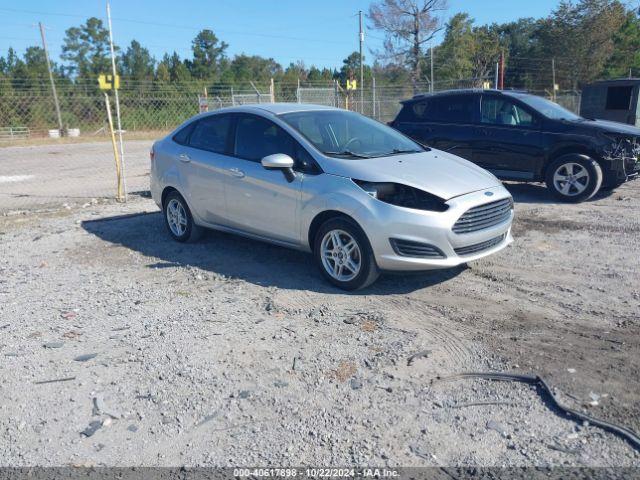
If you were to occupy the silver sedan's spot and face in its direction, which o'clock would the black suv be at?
The black suv is roughly at 9 o'clock from the silver sedan.

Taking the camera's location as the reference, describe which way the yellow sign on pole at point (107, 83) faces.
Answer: facing the viewer

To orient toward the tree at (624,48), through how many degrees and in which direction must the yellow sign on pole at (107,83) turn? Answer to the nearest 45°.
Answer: approximately 135° to its left

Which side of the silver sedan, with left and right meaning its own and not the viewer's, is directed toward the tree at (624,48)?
left

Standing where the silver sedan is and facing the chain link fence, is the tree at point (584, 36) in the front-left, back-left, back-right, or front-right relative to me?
front-right

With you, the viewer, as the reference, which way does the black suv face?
facing the viewer and to the right of the viewer

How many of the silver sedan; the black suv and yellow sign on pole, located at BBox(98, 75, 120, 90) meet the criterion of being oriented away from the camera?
0

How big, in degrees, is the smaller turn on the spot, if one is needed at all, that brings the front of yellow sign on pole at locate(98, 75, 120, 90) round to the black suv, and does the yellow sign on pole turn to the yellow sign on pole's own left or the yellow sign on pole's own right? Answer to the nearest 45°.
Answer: approximately 90° to the yellow sign on pole's own left

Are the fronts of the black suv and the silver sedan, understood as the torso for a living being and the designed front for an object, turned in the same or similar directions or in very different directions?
same or similar directions

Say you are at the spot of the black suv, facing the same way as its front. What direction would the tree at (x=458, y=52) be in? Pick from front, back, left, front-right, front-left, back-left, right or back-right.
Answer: back-left

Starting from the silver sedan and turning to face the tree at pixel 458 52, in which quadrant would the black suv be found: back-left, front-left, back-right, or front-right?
front-right

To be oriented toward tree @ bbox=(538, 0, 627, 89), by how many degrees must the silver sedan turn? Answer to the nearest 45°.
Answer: approximately 90° to its left

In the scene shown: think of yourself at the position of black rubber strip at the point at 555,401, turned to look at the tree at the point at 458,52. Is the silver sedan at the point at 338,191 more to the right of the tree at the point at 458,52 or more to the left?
left

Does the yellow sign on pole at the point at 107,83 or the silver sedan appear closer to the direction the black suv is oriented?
the silver sedan
